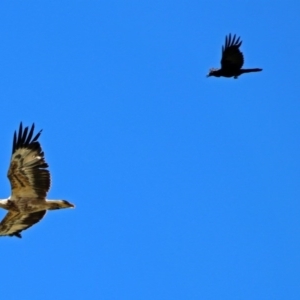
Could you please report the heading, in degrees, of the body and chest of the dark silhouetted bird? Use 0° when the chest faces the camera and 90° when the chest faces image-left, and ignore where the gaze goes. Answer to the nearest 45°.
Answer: approximately 90°
